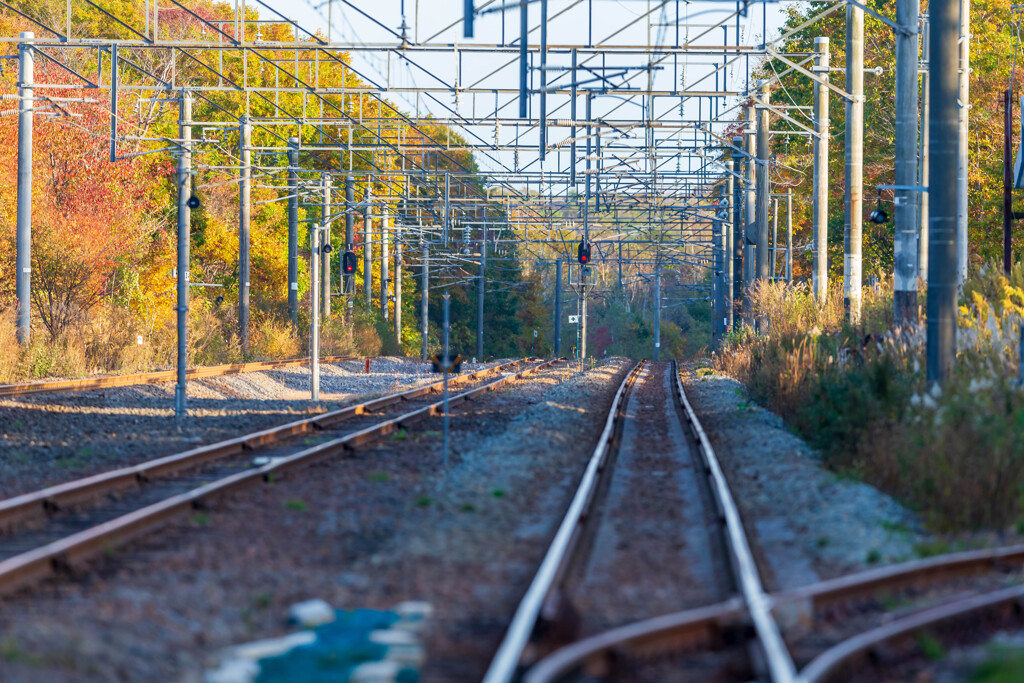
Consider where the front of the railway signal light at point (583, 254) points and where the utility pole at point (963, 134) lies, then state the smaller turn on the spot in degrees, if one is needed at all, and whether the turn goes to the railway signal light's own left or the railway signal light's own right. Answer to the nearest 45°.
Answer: approximately 45° to the railway signal light's own left

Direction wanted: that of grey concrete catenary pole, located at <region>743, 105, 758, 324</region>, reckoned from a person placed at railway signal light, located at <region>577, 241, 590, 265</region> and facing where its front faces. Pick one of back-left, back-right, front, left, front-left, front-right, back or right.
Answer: left

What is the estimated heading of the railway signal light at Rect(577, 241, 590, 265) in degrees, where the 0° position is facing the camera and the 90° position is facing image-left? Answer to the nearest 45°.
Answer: approximately 0°

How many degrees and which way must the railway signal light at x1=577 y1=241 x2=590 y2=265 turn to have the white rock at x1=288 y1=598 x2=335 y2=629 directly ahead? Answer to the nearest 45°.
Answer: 0° — it already faces it

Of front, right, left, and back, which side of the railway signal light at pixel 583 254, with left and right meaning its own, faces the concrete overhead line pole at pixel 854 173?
front

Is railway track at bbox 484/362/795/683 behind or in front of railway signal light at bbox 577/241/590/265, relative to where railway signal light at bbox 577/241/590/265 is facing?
in front

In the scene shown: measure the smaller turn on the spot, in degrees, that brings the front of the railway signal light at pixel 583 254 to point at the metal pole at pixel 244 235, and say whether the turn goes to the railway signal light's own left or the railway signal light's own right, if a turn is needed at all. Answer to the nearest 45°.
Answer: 0° — it already faces it

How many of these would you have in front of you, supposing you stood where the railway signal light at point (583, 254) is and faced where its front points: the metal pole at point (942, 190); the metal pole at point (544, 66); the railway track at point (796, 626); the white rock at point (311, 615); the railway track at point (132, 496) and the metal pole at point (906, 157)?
6

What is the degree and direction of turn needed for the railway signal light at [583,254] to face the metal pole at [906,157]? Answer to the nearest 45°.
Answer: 0° — it already faces it

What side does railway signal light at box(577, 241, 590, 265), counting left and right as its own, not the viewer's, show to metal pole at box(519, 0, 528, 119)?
front

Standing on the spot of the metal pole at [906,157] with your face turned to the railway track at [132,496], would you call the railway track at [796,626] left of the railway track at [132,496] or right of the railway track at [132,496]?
left

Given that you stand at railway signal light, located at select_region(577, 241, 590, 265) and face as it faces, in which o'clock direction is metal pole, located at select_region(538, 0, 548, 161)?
The metal pole is roughly at 12 o'clock from the railway signal light.

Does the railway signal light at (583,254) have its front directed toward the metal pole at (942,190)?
yes

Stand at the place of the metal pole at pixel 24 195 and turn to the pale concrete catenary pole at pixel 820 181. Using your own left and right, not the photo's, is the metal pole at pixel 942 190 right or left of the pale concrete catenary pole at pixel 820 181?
right

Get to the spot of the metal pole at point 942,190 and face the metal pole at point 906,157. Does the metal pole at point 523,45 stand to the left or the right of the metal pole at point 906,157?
left

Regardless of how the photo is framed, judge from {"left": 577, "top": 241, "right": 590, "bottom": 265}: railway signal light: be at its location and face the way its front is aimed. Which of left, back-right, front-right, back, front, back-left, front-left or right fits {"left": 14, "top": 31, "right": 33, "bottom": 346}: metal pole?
front-right
